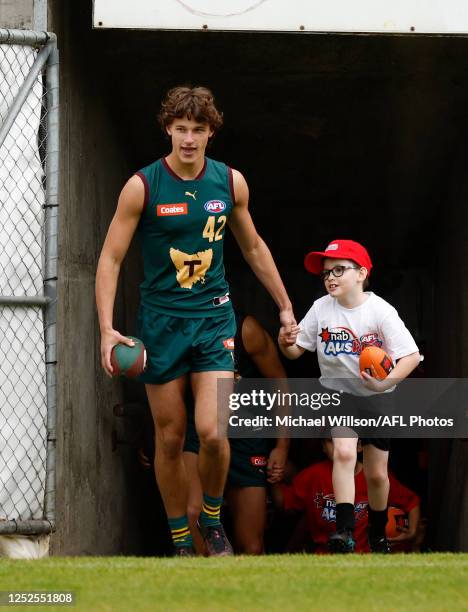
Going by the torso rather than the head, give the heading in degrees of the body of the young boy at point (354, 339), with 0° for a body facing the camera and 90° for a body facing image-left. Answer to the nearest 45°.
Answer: approximately 45°

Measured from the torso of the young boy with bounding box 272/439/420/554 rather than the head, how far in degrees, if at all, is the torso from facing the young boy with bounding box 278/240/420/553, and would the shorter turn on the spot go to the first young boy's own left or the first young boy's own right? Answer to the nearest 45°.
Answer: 0° — they already face them

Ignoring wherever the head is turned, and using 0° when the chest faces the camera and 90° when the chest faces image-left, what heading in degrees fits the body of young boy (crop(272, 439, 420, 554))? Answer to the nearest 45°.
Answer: approximately 0°

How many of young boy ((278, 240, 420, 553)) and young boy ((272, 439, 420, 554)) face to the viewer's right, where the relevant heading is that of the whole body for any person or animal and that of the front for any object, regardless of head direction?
0

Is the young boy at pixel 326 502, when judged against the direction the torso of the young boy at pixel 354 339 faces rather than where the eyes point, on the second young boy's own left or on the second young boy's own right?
on the second young boy's own right
